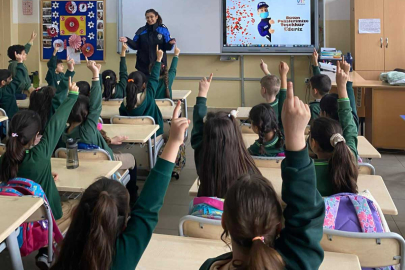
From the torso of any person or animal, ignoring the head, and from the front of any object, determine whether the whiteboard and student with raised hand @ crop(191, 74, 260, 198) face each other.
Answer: yes

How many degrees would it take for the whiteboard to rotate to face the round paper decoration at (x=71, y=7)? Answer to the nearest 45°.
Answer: approximately 90° to its right

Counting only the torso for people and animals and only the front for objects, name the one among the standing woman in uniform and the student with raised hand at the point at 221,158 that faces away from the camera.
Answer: the student with raised hand

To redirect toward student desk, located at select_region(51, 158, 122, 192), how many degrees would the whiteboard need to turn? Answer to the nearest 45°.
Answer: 0° — it already faces it

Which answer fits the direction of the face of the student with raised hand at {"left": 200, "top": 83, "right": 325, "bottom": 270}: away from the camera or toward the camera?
away from the camera

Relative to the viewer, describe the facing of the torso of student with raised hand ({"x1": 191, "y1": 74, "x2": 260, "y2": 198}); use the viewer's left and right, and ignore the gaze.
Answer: facing away from the viewer
